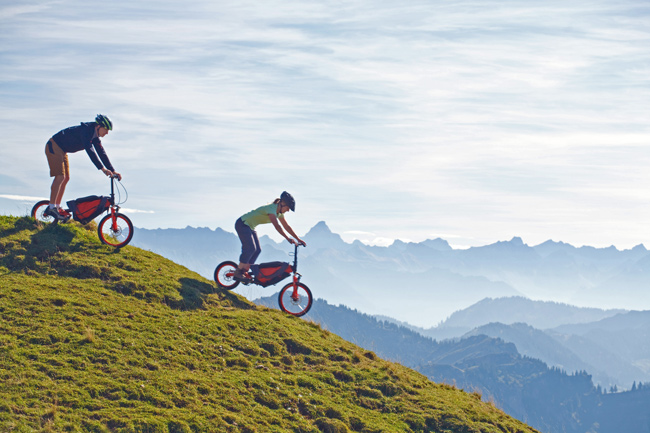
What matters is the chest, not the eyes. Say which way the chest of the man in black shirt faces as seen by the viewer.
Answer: to the viewer's right

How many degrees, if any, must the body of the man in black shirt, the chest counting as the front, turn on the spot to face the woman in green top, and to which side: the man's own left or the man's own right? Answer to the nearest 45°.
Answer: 0° — they already face them

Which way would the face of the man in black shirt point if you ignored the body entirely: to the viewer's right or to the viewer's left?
to the viewer's right

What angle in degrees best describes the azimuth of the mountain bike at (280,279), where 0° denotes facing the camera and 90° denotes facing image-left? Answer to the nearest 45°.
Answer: approximately 270°

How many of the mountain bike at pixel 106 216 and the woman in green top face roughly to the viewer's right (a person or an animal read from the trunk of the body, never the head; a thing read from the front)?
2

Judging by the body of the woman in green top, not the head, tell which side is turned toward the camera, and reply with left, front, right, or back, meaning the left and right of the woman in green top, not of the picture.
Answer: right

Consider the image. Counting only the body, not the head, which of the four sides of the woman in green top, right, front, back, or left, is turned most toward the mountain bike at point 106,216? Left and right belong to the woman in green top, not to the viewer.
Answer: back

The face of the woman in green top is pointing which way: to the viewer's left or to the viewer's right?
to the viewer's right

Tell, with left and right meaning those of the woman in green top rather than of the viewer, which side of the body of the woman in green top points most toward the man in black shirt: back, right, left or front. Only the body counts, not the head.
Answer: back

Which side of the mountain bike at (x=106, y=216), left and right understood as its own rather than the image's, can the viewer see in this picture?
right

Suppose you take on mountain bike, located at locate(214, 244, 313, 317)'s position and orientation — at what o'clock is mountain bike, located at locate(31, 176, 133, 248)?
mountain bike, located at locate(31, 176, 133, 248) is roughly at 6 o'clock from mountain bike, located at locate(214, 244, 313, 317).
